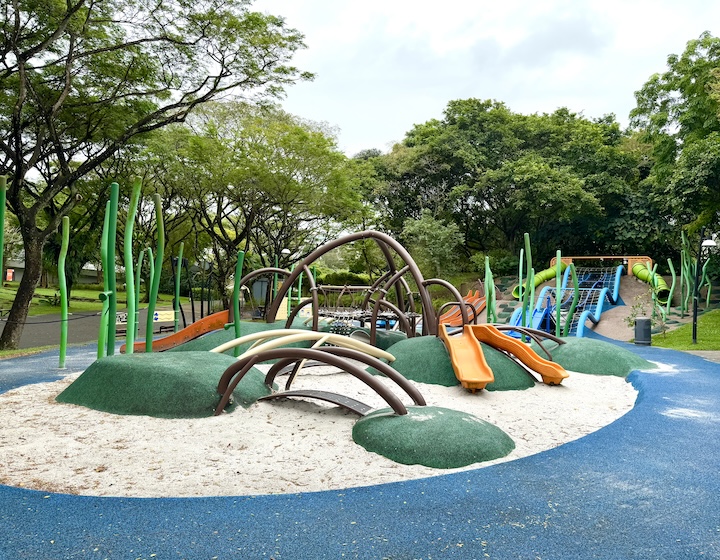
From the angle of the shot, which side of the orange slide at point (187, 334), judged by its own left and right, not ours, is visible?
left

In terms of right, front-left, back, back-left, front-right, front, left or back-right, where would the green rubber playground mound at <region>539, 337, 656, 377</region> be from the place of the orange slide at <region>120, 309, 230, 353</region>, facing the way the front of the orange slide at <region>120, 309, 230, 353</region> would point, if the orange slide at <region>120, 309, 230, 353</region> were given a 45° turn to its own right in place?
back

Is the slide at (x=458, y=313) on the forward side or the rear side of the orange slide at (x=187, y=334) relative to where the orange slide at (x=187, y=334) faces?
on the rear side

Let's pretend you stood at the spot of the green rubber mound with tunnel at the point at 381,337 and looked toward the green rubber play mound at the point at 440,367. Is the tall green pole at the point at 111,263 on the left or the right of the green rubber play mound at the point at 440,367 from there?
right

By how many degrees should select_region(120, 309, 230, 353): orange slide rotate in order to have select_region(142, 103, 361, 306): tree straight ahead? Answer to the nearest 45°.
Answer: approximately 90° to its right

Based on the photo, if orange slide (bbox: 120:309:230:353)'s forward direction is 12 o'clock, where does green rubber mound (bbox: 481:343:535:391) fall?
The green rubber mound is roughly at 8 o'clock from the orange slide.

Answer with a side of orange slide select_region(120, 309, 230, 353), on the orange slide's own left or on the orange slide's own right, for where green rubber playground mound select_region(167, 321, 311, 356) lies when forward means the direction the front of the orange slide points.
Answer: on the orange slide's own left

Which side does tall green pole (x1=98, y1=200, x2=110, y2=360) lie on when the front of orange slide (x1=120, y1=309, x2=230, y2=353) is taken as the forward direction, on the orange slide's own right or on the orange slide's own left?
on the orange slide's own left

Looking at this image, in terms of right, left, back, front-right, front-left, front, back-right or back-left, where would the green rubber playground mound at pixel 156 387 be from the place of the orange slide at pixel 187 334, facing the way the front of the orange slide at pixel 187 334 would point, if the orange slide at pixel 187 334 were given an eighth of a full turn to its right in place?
back-left
